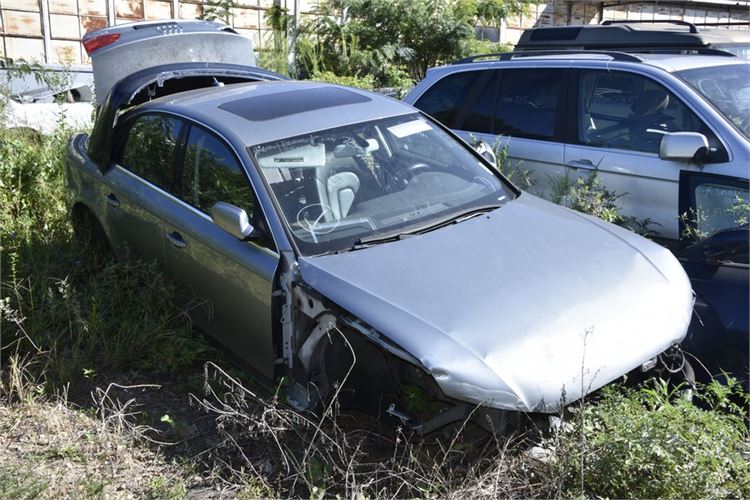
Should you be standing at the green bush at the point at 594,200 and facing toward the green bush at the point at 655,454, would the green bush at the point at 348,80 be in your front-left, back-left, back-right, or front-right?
back-right

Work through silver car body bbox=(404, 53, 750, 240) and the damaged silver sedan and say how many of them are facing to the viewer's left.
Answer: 0

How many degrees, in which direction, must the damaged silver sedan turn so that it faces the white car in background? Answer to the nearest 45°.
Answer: approximately 180°

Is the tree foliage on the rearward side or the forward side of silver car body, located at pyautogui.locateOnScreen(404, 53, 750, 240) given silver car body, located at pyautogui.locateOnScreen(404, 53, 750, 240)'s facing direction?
on the rearward side

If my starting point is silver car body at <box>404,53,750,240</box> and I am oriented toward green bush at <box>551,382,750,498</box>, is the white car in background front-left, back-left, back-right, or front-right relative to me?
back-right

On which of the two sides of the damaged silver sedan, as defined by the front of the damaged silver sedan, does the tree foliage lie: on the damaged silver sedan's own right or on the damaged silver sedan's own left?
on the damaged silver sedan's own left

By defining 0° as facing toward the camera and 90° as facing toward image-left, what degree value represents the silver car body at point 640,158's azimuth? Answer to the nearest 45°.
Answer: approximately 315°

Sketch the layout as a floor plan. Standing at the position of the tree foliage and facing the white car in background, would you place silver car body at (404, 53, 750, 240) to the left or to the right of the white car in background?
left

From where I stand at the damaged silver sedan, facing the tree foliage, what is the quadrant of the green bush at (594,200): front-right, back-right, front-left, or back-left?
front-right

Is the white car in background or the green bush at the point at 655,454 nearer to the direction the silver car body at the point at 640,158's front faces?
the green bush

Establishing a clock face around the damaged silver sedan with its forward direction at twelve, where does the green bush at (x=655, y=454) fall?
The green bush is roughly at 12 o'clock from the damaged silver sedan.

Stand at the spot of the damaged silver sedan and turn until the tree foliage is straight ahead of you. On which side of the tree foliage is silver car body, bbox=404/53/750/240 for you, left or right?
right

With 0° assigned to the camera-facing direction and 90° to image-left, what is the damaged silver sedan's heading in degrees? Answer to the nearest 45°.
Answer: approximately 315°

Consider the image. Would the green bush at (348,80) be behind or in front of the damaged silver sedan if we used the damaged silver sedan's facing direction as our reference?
behind

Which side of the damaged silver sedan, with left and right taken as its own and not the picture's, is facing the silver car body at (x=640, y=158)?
left
